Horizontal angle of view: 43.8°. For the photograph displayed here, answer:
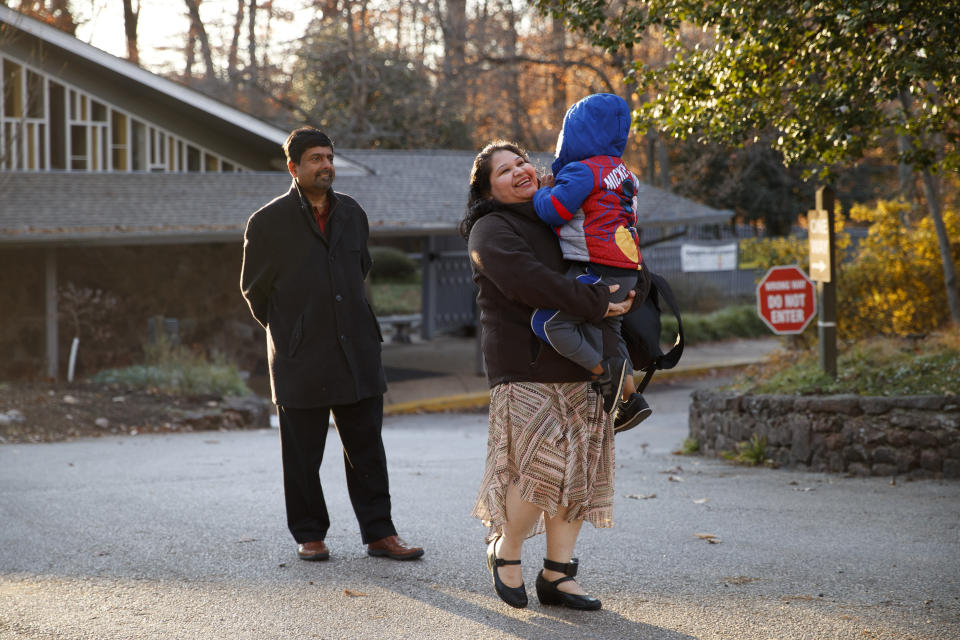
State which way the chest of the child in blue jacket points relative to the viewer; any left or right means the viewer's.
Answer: facing away from the viewer and to the left of the viewer

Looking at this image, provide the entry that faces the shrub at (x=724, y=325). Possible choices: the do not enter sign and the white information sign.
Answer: the white information sign

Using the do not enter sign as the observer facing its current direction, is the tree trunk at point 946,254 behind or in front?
behind

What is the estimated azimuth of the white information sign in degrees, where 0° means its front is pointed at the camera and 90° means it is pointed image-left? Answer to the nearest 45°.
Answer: approximately 0°

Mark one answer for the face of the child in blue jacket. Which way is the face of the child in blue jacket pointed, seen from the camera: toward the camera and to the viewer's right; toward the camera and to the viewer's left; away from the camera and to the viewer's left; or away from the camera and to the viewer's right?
away from the camera and to the viewer's left

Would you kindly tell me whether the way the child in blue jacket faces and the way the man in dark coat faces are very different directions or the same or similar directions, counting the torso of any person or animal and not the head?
very different directions

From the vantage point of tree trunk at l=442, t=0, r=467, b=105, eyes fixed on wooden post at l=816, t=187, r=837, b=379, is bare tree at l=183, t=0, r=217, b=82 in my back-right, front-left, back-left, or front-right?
back-right

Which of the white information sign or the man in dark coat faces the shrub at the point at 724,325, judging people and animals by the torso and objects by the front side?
the white information sign

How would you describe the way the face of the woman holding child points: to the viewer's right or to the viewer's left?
to the viewer's right

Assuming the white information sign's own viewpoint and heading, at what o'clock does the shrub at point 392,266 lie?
The shrub is roughly at 4 o'clock from the white information sign.

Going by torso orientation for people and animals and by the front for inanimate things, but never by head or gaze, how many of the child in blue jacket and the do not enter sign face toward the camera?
1

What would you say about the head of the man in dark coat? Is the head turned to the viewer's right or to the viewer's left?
to the viewer's right

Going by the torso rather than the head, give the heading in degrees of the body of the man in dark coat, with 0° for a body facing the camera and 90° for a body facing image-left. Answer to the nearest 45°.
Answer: approximately 315°
